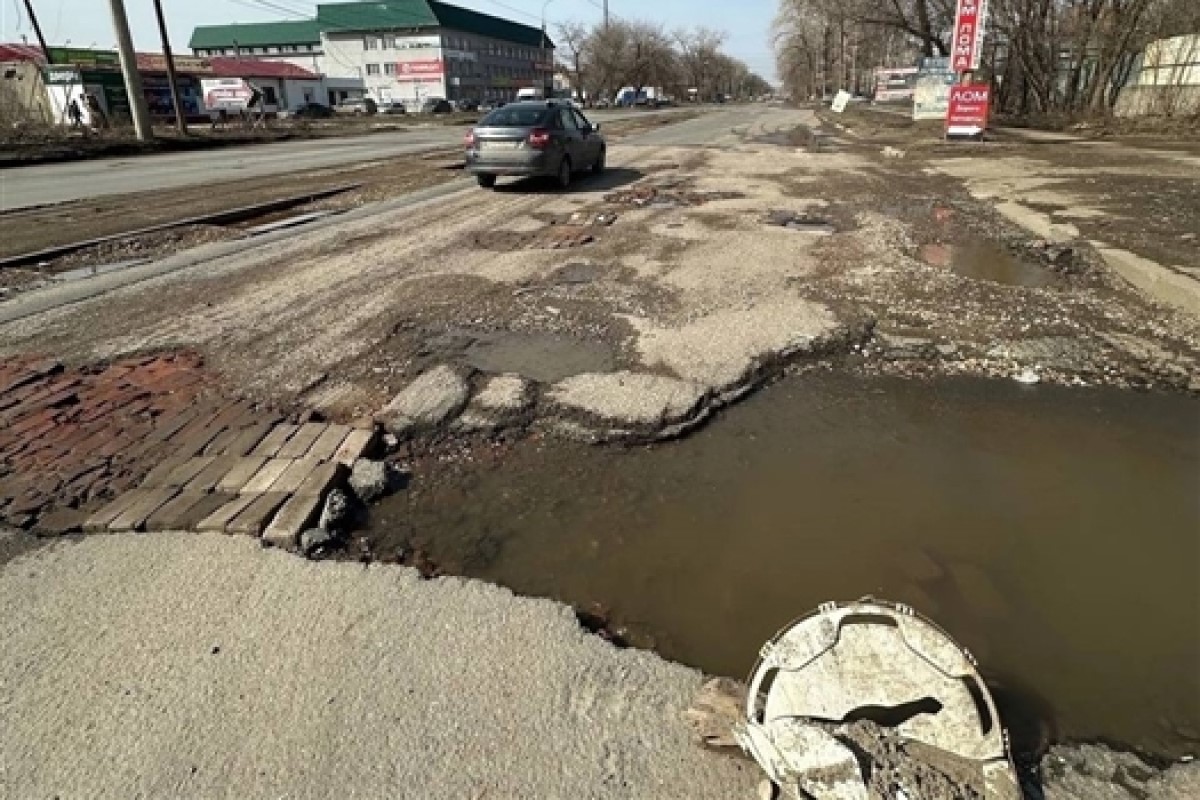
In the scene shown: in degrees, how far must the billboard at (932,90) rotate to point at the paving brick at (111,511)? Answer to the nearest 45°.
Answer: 0° — it already faces it

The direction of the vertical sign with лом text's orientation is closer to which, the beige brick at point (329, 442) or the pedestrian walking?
the beige brick

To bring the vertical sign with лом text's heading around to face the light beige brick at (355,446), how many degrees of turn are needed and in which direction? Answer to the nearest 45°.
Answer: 0° — it already faces it

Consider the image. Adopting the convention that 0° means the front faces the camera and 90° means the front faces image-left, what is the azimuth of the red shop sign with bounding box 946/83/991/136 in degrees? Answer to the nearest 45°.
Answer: approximately 0°

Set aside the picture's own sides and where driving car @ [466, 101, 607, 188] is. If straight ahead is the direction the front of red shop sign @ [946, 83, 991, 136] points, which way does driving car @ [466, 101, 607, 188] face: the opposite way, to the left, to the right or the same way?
the opposite way

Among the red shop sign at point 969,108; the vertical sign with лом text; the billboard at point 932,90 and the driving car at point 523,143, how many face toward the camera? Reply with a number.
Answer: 3

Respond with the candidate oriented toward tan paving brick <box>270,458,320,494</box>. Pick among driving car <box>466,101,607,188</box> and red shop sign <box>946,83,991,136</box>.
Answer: the red shop sign

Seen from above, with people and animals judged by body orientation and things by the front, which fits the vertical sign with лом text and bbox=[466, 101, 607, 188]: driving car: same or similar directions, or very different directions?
very different directions

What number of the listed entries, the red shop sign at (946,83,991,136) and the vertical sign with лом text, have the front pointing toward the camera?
2

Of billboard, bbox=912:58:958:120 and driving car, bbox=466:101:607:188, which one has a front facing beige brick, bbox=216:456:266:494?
the billboard

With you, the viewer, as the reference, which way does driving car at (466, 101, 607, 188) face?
facing away from the viewer and to the right of the viewer

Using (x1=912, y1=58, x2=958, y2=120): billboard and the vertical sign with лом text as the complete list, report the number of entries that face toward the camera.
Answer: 2

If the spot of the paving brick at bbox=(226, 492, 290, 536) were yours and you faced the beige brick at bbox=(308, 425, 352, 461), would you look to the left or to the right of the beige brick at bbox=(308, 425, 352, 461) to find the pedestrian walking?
left

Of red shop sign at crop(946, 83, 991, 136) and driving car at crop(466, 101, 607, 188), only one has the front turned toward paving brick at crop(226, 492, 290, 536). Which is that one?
the red shop sign

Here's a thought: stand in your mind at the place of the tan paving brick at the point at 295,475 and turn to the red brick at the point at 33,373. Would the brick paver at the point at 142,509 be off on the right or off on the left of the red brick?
left
